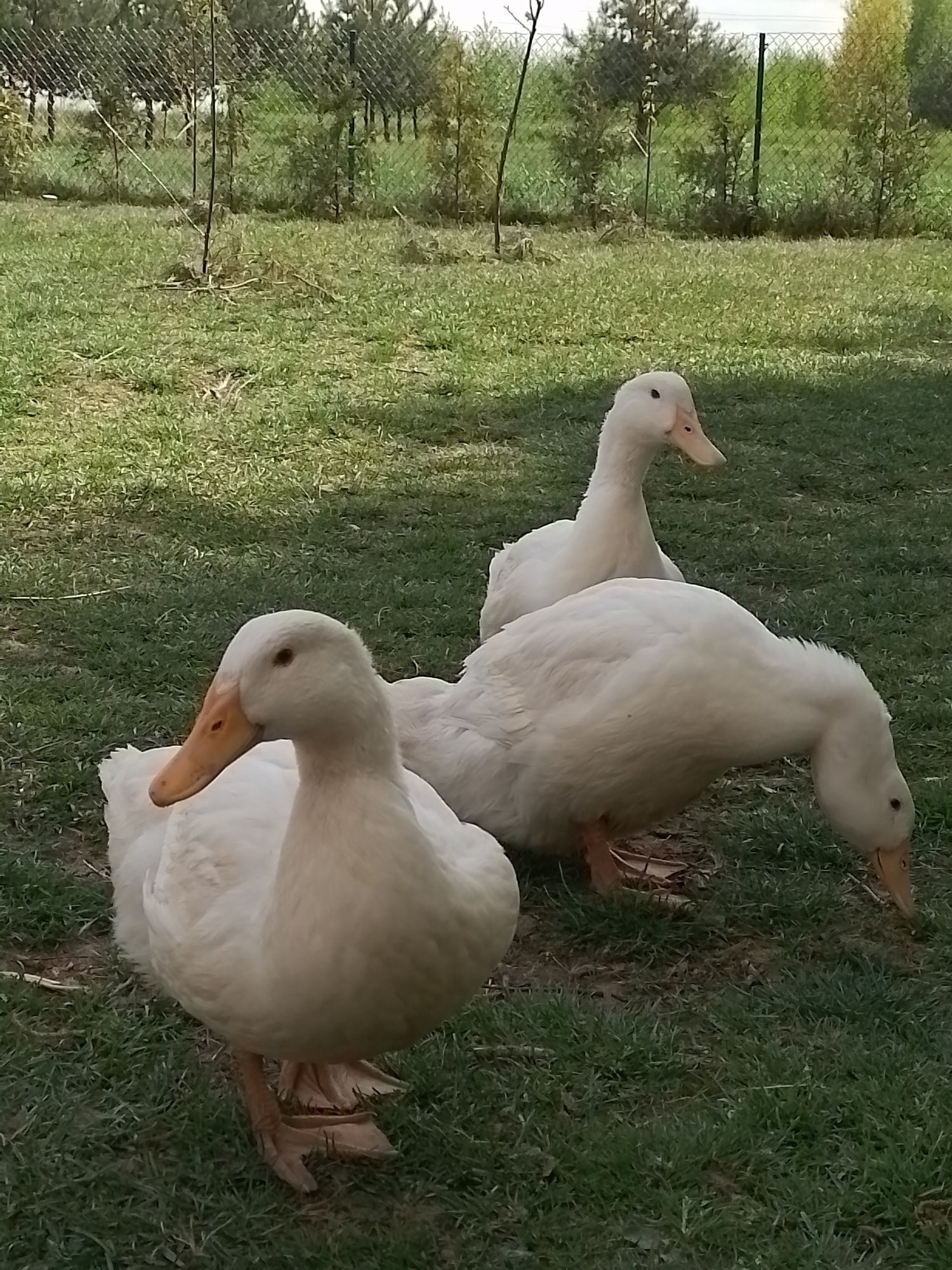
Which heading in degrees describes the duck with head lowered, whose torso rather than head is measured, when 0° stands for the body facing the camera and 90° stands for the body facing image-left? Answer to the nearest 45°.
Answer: approximately 270°

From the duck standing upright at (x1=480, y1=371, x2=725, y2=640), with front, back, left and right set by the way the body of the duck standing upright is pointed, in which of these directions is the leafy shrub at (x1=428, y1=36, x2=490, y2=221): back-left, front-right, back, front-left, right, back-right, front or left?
back-left

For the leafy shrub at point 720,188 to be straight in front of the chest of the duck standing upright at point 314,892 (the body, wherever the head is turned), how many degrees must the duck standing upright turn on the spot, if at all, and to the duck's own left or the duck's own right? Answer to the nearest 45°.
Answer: approximately 135° to the duck's own left

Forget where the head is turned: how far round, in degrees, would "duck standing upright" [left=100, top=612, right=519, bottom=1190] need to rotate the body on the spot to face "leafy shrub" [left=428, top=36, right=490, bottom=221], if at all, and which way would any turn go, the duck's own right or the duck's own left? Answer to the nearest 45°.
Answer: approximately 135° to the duck's own left

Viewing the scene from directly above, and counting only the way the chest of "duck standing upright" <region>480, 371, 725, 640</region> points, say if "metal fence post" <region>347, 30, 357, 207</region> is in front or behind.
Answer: behind

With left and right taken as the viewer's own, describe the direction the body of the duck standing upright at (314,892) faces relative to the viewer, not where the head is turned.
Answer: facing the viewer and to the right of the viewer

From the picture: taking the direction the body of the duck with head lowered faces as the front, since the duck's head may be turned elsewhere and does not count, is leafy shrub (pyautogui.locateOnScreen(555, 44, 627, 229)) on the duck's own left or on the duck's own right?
on the duck's own left

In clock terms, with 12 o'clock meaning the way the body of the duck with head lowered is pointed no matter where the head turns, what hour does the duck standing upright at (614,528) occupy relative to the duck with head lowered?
The duck standing upright is roughly at 9 o'clock from the duck with head lowered.

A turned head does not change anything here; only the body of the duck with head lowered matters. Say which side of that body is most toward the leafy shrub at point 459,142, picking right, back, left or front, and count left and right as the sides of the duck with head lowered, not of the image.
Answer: left
